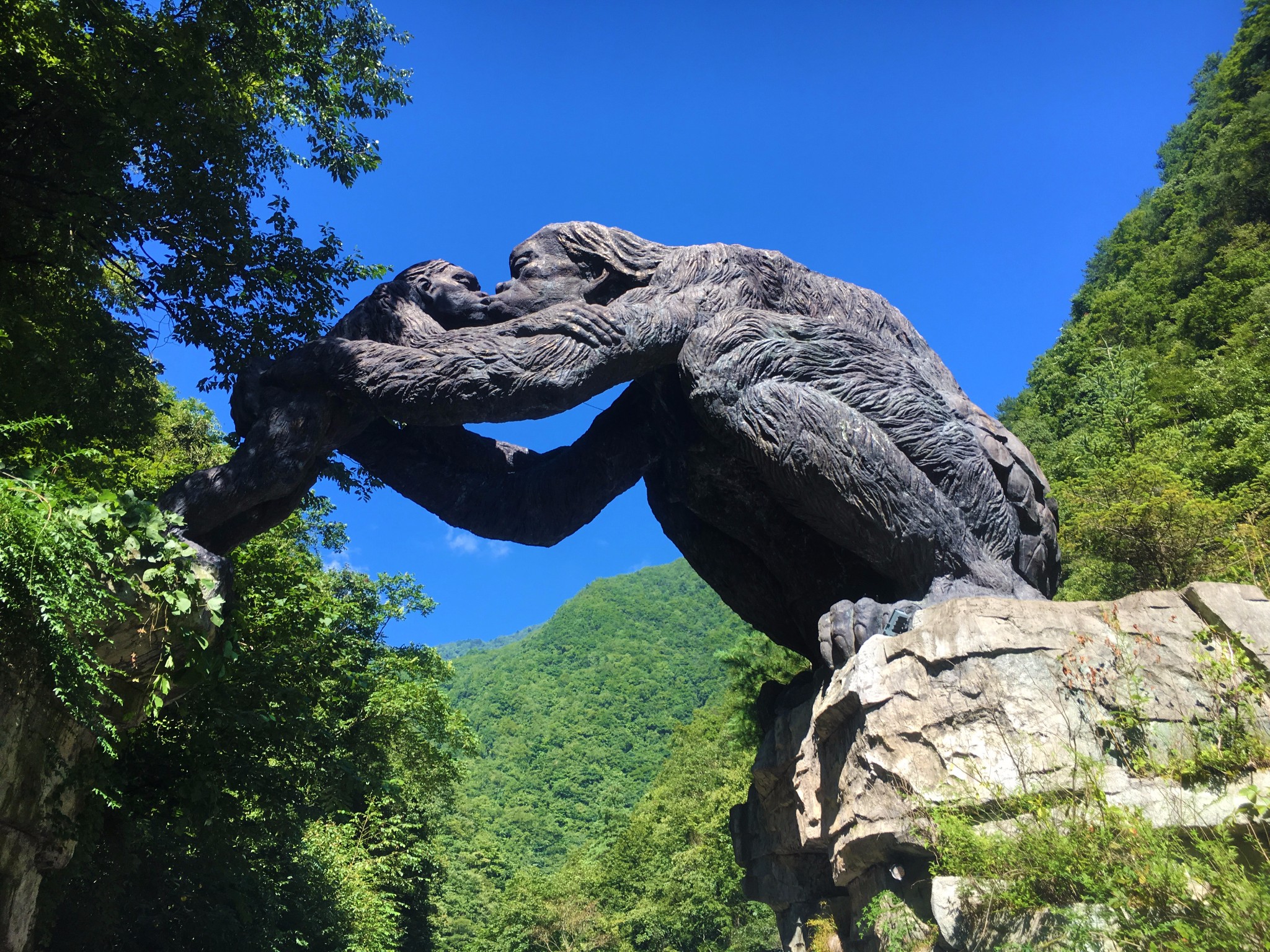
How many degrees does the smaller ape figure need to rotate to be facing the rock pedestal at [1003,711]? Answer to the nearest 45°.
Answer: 0° — it already faces it

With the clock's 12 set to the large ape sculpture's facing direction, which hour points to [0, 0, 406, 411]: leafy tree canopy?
The leafy tree canopy is roughly at 12 o'clock from the large ape sculpture.

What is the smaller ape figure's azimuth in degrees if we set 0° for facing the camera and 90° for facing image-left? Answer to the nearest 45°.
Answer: approximately 270°

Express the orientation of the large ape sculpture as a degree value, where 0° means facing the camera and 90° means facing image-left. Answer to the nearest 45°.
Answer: approximately 90°
